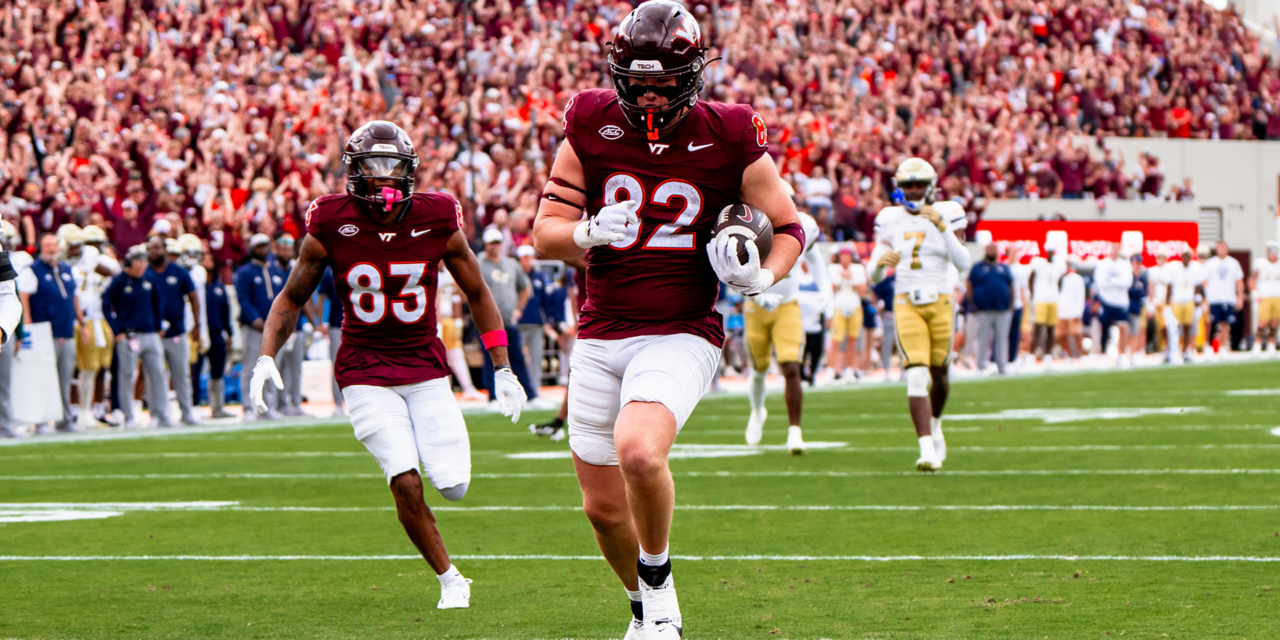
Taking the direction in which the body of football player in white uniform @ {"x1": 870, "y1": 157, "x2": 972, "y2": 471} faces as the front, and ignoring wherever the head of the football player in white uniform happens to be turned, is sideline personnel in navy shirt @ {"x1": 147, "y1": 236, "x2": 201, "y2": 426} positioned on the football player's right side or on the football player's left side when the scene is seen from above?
on the football player's right side

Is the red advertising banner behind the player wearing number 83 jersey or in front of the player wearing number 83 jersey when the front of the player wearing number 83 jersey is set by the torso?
behind

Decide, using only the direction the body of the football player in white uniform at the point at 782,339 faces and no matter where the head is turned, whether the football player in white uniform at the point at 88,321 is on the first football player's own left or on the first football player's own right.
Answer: on the first football player's own right

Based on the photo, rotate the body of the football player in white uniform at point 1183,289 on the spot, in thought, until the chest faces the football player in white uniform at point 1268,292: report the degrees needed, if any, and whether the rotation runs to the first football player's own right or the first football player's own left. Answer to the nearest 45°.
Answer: approximately 135° to the first football player's own left

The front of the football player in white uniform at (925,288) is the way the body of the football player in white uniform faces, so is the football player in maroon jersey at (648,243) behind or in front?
in front

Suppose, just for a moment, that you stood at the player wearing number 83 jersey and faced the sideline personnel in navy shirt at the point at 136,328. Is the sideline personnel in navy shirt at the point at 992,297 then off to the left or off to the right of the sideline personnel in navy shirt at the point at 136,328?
right
